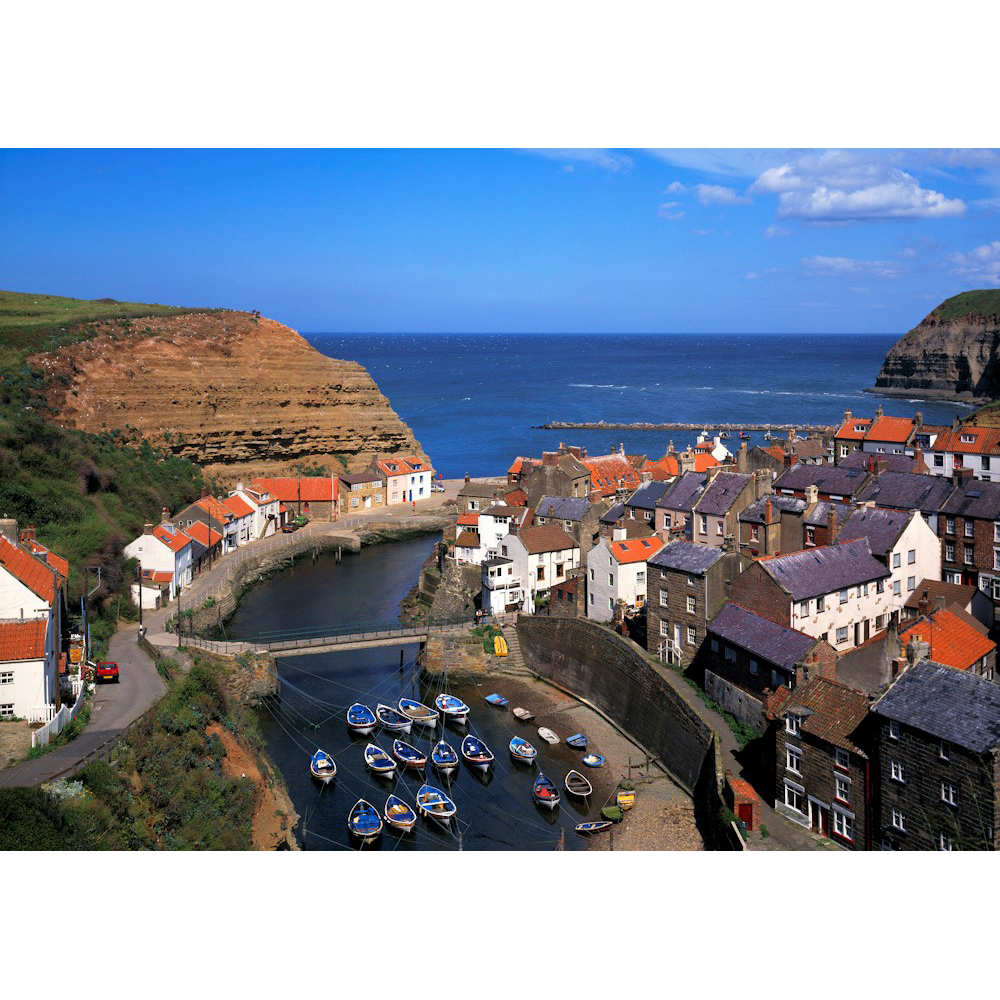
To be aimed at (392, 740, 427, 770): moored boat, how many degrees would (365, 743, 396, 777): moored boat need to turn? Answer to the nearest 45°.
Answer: approximately 90° to its left

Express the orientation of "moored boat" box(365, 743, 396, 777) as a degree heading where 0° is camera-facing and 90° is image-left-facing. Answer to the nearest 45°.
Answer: approximately 315°

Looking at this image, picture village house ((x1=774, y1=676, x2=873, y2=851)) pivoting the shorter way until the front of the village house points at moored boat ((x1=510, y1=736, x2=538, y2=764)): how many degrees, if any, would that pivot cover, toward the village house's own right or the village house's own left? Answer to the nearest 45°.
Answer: approximately 90° to the village house's own right

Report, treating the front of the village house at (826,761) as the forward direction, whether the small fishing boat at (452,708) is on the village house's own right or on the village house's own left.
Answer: on the village house's own right

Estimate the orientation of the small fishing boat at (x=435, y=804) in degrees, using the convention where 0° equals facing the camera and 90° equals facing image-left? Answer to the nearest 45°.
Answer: approximately 315°
